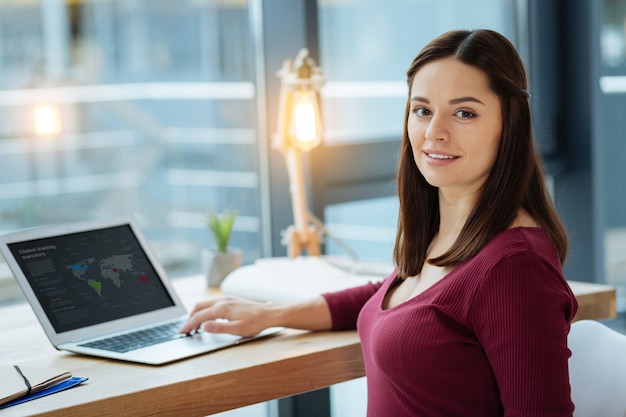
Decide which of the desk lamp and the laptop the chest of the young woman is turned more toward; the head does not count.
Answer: the laptop

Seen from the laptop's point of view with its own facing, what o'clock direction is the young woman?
The young woman is roughly at 12 o'clock from the laptop.

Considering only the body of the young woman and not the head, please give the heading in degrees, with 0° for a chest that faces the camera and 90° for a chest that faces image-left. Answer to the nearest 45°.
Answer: approximately 45°

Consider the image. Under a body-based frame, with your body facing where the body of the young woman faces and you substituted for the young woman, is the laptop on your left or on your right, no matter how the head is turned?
on your right
